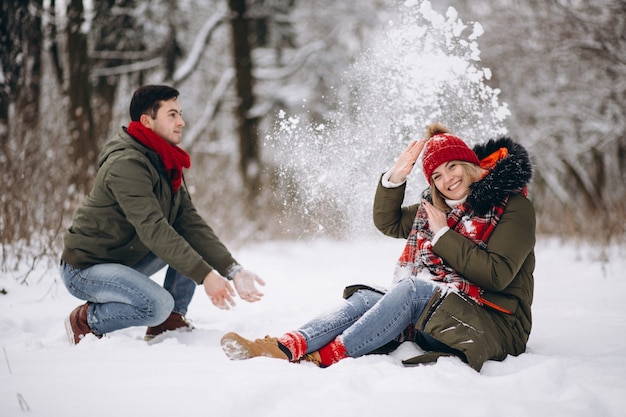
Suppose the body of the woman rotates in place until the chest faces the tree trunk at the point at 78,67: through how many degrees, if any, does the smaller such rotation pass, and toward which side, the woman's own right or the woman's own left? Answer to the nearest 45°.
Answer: approximately 90° to the woman's own right

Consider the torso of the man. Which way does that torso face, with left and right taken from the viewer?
facing to the right of the viewer

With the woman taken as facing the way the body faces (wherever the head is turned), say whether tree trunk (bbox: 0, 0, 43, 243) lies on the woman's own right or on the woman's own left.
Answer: on the woman's own right

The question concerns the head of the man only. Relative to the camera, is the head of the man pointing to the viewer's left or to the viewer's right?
to the viewer's right

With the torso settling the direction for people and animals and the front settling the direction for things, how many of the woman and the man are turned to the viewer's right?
1

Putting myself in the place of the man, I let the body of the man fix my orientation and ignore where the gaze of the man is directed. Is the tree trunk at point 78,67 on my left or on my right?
on my left

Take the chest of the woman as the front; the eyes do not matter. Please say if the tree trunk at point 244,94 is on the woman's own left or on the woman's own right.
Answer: on the woman's own right

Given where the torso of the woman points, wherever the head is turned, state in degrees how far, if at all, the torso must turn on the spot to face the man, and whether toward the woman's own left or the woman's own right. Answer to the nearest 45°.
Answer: approximately 45° to the woman's own right

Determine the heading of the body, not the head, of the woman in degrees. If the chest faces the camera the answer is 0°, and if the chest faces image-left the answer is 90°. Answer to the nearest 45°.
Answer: approximately 45°

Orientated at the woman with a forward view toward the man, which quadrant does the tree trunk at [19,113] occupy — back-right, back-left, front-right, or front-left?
front-right

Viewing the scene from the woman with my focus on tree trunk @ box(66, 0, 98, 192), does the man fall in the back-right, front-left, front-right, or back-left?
front-left
